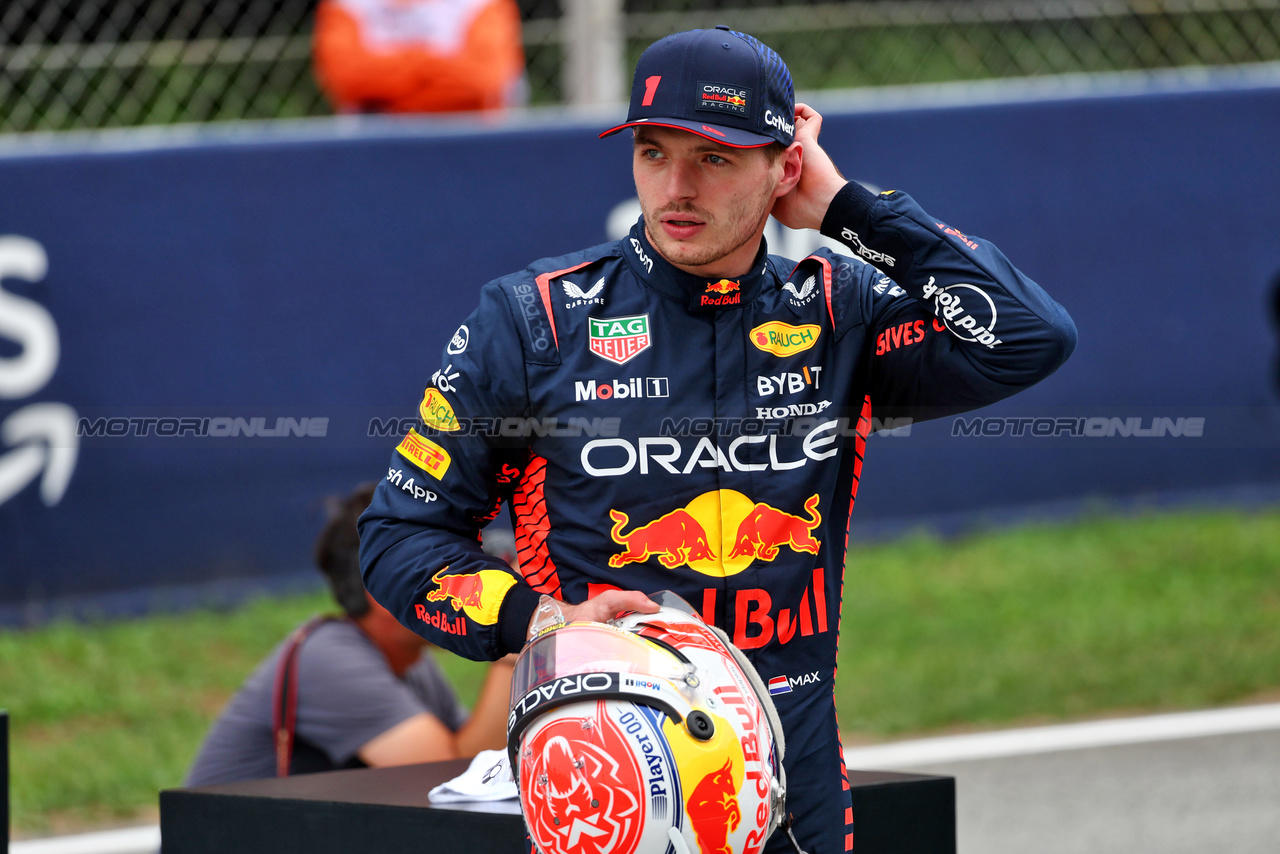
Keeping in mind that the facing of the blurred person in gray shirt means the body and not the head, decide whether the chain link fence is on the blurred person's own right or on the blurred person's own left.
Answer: on the blurred person's own left

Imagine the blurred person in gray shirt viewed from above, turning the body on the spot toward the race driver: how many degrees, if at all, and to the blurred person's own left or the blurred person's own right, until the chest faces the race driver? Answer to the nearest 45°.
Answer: approximately 90° to the blurred person's own right

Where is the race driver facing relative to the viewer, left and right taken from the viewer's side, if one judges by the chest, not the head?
facing the viewer

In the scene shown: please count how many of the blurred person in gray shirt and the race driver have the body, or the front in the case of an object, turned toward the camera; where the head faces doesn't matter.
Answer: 1

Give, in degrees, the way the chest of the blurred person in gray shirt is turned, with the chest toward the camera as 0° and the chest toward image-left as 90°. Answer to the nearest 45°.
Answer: approximately 270°

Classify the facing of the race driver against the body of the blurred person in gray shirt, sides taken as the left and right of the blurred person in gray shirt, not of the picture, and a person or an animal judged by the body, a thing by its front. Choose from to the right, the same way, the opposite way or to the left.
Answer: to the right

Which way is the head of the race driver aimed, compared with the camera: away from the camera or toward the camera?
toward the camera

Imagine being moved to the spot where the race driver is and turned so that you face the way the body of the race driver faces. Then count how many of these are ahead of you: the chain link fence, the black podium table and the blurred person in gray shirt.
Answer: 0

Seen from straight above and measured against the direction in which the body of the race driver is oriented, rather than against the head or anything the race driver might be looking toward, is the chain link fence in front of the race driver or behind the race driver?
behind

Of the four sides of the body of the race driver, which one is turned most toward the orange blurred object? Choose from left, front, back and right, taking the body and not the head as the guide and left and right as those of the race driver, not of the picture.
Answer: back

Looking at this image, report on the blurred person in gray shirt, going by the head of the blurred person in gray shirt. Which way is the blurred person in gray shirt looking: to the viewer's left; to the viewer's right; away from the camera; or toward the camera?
to the viewer's right
